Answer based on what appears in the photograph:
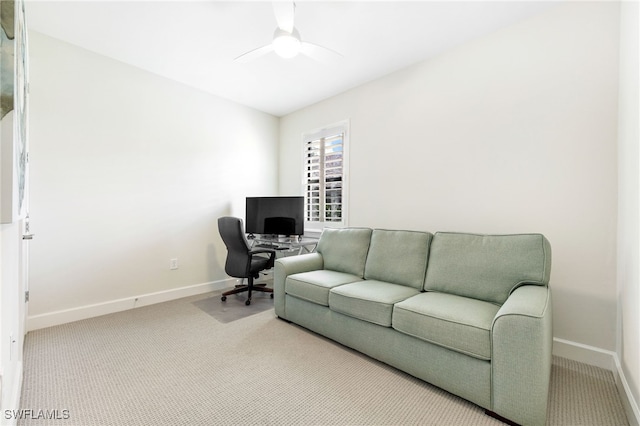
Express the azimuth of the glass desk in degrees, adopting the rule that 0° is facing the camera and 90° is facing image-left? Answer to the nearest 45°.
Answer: approximately 45°

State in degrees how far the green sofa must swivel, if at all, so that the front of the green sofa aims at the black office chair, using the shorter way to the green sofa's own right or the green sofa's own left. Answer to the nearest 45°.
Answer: approximately 45° to the green sofa's own right

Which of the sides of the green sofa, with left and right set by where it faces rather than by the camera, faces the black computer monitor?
right

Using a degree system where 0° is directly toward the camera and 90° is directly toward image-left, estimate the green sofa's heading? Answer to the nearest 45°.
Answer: approximately 45°

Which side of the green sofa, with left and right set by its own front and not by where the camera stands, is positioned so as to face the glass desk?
right

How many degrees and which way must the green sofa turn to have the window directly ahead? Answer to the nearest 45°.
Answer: approximately 90° to its right

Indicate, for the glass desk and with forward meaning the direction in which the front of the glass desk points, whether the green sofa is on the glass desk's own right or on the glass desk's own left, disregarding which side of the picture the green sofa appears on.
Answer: on the glass desk's own left
